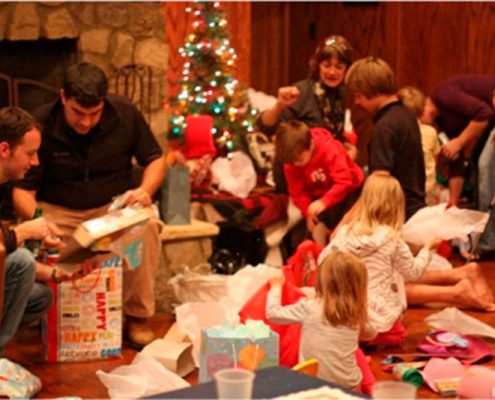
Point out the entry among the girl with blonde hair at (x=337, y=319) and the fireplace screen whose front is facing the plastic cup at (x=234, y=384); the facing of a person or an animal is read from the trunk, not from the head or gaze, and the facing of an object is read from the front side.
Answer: the fireplace screen

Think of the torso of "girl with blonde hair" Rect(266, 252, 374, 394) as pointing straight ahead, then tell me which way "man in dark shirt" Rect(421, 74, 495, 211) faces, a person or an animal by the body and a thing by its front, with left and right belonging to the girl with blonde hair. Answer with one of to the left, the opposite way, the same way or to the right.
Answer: to the left

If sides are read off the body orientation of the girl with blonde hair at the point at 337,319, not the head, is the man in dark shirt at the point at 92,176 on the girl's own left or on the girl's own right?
on the girl's own left

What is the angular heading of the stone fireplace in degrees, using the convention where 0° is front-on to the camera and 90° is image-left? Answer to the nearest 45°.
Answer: approximately 0°

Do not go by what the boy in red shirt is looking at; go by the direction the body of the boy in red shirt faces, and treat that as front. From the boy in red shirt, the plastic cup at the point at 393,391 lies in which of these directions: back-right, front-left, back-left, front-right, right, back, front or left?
front-left

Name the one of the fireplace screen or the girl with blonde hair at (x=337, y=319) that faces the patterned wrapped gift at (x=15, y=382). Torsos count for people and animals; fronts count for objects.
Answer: the fireplace screen

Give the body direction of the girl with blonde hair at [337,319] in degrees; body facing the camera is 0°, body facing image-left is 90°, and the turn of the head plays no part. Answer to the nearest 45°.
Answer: approximately 180°

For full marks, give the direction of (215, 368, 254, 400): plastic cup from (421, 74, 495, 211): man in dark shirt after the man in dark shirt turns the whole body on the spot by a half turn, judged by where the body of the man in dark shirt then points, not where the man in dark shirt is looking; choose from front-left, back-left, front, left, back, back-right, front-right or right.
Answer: right

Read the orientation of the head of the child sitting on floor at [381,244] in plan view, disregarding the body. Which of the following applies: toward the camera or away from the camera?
away from the camera

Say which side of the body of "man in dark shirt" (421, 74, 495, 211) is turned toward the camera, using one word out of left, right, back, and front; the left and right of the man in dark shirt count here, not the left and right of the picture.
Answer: left

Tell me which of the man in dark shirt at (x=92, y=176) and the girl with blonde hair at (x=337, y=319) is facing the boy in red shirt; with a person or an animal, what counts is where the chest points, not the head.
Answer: the girl with blonde hair

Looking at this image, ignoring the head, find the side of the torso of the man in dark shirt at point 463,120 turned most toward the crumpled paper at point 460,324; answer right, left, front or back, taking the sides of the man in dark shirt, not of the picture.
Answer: left

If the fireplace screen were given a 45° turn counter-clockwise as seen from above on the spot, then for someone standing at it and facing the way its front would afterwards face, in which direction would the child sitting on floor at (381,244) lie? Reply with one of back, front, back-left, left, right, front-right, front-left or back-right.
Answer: front

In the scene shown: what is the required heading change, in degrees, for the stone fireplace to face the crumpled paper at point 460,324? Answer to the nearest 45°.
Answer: approximately 45° to its left

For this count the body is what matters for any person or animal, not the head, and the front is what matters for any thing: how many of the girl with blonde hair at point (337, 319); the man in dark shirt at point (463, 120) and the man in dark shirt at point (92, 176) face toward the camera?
1

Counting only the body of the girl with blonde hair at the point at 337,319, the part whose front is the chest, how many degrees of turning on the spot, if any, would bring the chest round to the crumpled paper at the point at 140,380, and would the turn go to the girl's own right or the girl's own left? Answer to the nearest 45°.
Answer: approximately 90° to the girl's own left

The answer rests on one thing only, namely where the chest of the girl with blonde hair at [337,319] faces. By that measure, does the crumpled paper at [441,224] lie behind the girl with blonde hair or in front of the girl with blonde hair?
in front
